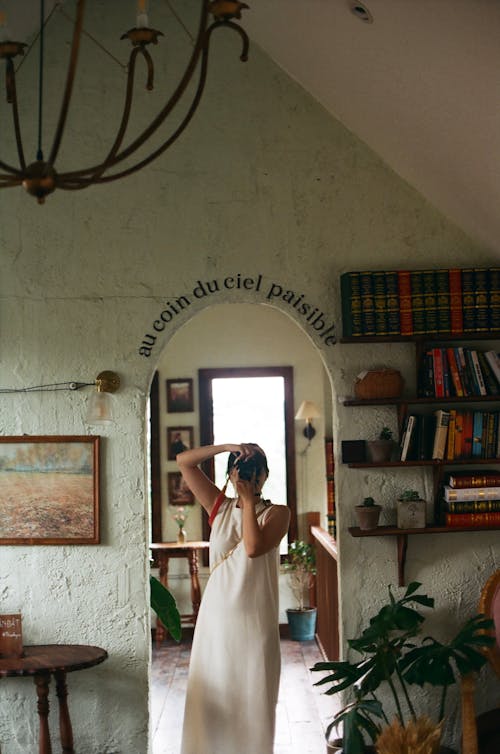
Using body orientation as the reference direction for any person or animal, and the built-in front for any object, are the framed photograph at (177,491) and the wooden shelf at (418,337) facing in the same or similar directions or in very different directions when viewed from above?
same or similar directions

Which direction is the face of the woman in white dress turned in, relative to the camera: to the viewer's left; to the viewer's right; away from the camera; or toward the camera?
toward the camera

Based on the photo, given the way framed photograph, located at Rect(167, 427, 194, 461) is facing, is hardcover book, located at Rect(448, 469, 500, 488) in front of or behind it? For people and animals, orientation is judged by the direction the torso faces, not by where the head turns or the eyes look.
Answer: in front

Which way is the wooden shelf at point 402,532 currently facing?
toward the camera

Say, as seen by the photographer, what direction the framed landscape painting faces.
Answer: facing the viewer

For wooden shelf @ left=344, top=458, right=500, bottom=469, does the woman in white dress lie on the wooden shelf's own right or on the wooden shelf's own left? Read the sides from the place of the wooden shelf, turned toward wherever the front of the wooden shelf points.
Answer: on the wooden shelf's own right

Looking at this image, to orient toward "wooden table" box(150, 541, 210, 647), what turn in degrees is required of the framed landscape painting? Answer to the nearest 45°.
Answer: approximately 180°

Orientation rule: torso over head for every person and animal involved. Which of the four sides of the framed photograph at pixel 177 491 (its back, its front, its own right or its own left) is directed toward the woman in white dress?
front

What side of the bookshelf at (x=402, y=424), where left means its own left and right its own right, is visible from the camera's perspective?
front

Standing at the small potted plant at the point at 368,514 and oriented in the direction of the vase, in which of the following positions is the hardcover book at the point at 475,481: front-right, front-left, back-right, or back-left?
back-right

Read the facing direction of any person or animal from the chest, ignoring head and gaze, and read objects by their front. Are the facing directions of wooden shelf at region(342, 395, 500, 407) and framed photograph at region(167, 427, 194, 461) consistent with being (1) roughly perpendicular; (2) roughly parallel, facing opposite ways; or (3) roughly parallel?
roughly parallel
